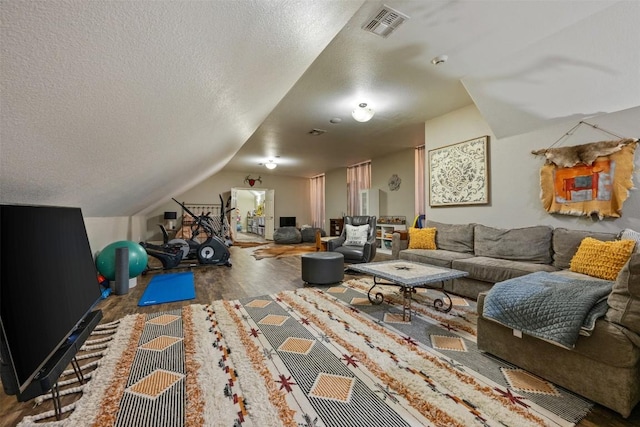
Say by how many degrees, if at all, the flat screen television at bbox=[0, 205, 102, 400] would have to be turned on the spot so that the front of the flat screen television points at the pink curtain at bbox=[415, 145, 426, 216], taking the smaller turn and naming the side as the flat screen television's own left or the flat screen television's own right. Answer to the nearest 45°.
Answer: approximately 45° to the flat screen television's own left

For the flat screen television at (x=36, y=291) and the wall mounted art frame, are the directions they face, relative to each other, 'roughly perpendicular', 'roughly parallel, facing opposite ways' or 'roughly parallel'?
roughly parallel, facing opposite ways

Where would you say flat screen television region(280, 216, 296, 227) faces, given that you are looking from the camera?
facing the viewer

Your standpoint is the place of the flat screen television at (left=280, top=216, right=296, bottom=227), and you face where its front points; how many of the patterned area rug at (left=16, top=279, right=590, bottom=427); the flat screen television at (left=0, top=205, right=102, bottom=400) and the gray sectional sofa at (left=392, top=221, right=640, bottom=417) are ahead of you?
3

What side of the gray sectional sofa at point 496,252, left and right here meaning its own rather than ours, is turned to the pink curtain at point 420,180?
right

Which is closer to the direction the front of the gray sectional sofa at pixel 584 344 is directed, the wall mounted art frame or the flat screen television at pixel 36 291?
the flat screen television

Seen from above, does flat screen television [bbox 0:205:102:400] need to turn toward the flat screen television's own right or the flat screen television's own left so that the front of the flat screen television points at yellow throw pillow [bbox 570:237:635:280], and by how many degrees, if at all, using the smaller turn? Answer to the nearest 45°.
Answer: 0° — it already faces it

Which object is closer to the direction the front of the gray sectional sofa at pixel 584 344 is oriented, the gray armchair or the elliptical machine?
the elliptical machine

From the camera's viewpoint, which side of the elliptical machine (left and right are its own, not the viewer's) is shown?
right

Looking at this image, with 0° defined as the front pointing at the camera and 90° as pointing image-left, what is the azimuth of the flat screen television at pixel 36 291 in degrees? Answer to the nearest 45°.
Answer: approximately 315°

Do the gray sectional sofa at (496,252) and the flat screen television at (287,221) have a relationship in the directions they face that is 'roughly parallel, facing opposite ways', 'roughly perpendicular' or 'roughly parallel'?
roughly perpendicular

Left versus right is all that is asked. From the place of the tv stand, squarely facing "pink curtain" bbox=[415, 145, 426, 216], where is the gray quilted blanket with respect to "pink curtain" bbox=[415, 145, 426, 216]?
right

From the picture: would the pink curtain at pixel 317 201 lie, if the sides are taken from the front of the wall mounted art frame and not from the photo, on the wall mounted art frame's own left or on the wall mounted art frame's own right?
on the wall mounted art frame's own right

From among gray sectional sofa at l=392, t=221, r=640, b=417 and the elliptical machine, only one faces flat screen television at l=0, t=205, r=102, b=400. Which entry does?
the gray sectional sofa

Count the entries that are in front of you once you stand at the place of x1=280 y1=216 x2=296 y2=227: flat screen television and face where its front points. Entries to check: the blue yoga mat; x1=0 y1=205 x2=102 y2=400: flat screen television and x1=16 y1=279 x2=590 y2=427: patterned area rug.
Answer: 3

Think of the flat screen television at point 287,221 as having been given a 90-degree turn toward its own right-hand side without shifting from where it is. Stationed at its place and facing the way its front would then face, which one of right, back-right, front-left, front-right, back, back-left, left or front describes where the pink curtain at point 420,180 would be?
back-left

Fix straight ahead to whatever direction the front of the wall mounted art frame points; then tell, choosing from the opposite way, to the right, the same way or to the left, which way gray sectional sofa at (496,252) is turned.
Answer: the same way

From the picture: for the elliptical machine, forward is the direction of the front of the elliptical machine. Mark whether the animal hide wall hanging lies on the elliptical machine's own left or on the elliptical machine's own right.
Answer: on the elliptical machine's own right

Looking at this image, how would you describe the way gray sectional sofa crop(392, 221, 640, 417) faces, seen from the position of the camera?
facing the viewer and to the left of the viewer

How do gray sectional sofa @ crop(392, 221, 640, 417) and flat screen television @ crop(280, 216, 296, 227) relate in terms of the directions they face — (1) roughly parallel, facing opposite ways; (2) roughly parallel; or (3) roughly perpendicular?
roughly perpendicular

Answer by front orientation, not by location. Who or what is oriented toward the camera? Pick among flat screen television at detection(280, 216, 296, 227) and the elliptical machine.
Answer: the flat screen television

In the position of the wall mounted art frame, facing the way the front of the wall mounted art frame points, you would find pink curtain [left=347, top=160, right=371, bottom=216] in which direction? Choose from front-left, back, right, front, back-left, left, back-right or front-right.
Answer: right

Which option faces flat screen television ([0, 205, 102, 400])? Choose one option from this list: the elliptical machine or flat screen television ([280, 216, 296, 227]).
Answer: flat screen television ([280, 216, 296, 227])

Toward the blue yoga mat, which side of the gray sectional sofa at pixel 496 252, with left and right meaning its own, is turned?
front
